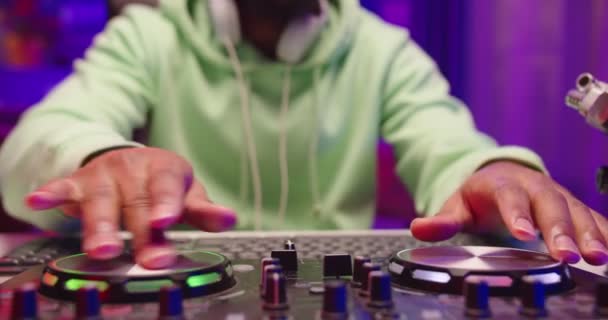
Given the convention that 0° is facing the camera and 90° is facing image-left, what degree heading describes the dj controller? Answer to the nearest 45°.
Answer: approximately 180°
